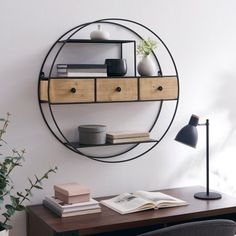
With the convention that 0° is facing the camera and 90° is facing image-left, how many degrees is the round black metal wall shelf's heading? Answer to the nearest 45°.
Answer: approximately 0°

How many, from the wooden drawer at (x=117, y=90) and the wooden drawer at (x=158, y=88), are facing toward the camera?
2

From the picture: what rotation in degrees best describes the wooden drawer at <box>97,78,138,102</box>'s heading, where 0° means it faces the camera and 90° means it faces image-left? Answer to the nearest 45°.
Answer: approximately 0°
